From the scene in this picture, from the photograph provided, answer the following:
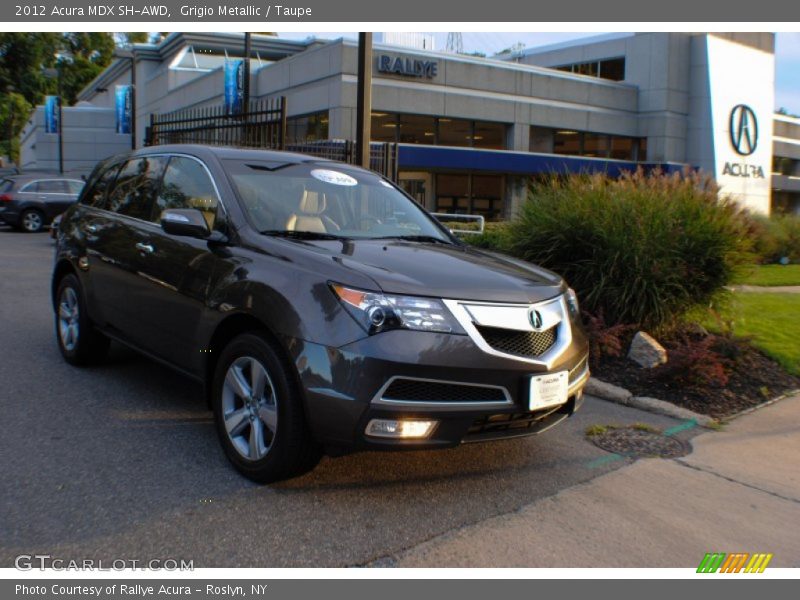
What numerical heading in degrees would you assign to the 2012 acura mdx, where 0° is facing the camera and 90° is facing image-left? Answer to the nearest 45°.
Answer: approximately 315°

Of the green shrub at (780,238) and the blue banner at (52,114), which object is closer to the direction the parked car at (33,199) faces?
the green shrub

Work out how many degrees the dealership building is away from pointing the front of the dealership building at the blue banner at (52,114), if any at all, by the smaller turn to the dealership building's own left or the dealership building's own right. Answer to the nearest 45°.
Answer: approximately 90° to the dealership building's own right

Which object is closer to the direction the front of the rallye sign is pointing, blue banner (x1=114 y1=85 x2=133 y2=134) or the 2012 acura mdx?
the 2012 acura mdx

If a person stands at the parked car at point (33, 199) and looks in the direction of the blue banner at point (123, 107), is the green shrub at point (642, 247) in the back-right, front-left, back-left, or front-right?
back-right

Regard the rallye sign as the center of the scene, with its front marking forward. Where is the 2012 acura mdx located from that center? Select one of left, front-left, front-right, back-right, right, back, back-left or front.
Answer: front-right

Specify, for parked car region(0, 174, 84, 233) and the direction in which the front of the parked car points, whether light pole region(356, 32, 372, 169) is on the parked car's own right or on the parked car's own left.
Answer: on the parked car's own right
